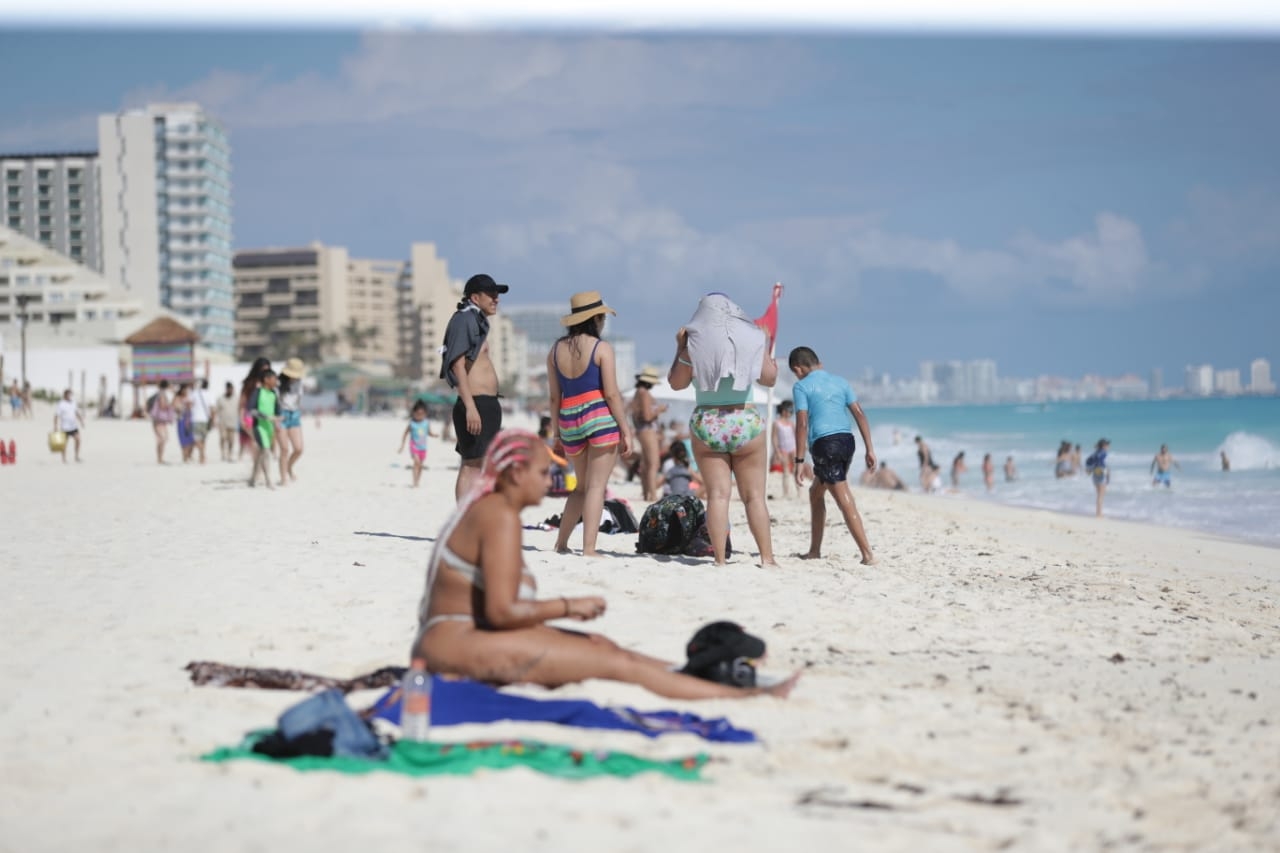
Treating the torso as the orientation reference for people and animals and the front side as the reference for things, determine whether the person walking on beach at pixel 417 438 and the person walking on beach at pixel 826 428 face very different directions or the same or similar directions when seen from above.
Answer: very different directions

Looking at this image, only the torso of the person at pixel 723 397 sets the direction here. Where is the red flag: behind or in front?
in front

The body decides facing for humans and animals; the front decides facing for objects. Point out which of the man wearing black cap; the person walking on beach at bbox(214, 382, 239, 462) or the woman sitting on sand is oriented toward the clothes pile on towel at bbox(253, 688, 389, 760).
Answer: the person walking on beach

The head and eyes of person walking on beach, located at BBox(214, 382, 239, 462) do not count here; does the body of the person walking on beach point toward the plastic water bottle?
yes

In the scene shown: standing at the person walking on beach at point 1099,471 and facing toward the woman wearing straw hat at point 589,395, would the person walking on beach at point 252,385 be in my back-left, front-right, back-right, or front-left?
front-right

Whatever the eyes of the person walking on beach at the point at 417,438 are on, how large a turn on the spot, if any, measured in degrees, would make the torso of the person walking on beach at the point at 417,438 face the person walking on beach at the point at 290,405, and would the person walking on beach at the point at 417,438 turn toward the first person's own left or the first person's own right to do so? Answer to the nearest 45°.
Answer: approximately 45° to the first person's own right

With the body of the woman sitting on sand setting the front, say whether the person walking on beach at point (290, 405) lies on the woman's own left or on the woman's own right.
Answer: on the woman's own left

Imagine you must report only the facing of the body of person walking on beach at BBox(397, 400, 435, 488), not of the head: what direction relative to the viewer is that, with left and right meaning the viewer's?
facing the viewer

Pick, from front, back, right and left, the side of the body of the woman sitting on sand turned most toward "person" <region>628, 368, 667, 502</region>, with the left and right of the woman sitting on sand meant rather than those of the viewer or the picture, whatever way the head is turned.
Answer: left

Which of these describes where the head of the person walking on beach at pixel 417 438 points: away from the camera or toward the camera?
toward the camera

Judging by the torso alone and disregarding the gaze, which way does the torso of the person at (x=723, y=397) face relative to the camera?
away from the camera

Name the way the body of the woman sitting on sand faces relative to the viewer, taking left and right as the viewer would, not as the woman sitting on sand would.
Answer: facing to the right of the viewer

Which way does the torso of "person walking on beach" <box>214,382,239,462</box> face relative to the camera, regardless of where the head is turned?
toward the camera

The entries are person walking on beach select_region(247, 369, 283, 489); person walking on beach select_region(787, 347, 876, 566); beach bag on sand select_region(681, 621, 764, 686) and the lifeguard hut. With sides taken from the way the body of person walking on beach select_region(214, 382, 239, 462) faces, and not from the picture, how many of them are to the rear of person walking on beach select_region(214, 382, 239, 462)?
1

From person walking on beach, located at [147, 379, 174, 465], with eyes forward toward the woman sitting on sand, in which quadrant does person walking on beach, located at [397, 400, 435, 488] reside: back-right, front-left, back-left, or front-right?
front-left
